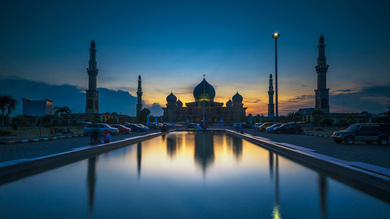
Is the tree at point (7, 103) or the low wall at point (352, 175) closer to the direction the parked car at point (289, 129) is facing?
the tree

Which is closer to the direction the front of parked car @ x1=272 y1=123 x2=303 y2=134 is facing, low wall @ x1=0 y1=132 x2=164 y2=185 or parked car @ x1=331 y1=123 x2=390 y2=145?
the low wall

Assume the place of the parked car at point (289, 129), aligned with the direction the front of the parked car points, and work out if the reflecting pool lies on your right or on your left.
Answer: on your left

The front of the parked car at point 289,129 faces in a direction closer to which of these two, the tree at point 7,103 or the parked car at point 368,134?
the tree

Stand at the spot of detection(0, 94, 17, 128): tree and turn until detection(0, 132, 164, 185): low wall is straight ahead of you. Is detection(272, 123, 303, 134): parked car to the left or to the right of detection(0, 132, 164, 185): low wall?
left

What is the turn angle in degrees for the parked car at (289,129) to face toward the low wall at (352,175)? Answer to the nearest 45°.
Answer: approximately 90° to its left

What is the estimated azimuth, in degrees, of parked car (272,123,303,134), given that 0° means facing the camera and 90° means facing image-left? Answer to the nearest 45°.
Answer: approximately 90°

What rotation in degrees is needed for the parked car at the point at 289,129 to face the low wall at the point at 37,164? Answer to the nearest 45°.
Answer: approximately 90° to its left
